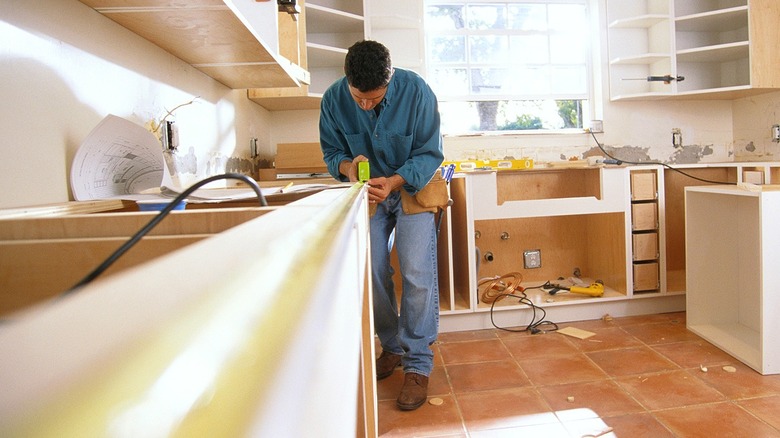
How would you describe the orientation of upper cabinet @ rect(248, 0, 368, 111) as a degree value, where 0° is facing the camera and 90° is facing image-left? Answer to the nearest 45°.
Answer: approximately 315°

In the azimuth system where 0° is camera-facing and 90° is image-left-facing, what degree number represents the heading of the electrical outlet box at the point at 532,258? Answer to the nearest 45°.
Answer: approximately 0°

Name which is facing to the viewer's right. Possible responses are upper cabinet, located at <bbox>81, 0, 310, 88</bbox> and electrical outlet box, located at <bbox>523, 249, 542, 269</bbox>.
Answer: the upper cabinet

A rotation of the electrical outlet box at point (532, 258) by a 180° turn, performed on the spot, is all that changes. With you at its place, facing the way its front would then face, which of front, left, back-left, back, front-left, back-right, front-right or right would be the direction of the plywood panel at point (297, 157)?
back-left

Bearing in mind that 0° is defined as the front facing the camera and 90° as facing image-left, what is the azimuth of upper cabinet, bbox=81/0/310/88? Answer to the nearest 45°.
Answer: approximately 270°

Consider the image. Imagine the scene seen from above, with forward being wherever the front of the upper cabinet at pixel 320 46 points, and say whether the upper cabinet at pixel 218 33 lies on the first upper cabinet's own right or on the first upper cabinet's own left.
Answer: on the first upper cabinet's own right

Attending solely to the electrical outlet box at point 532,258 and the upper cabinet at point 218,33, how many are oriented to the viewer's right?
1
